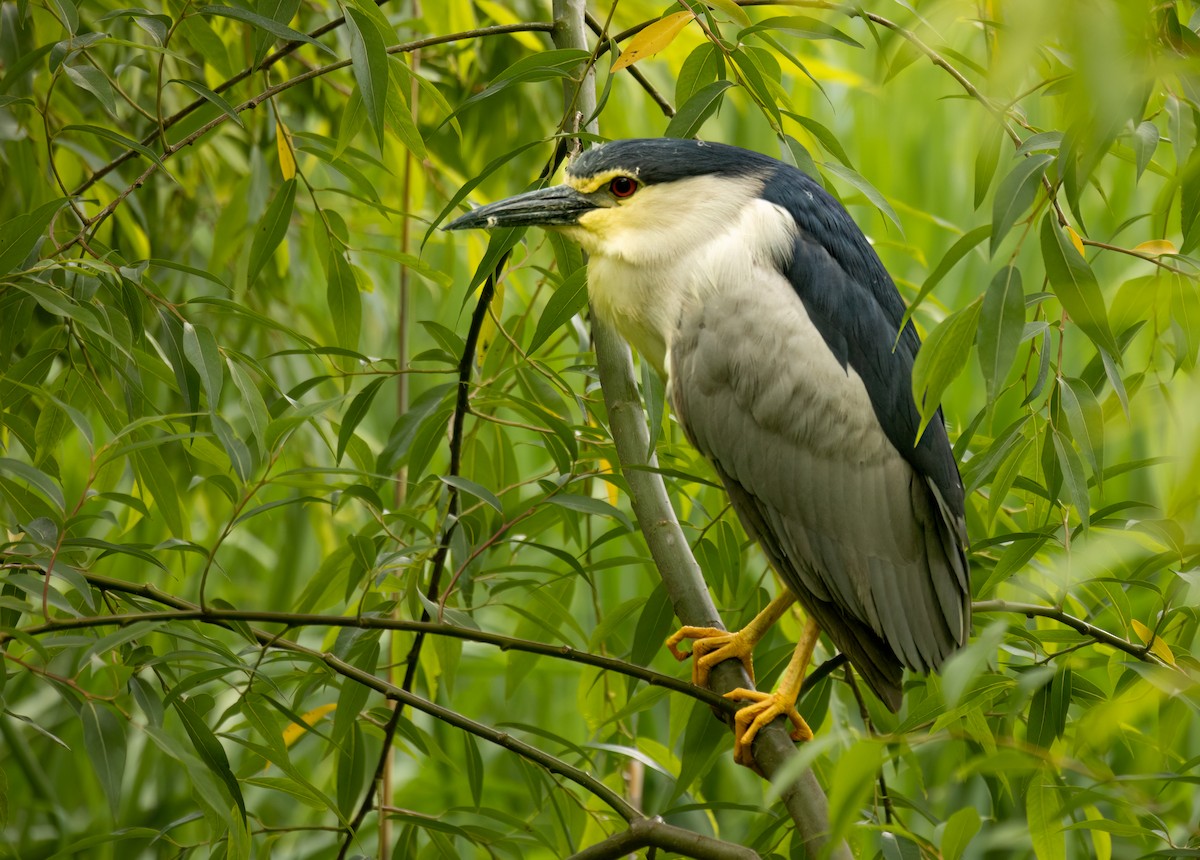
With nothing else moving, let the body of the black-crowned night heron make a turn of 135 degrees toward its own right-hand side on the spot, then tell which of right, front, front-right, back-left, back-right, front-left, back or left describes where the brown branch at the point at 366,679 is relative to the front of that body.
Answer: back

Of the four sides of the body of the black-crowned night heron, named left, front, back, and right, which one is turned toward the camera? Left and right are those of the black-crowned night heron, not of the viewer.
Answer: left
